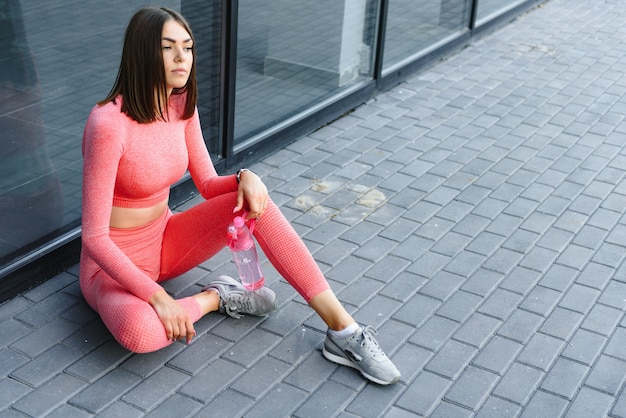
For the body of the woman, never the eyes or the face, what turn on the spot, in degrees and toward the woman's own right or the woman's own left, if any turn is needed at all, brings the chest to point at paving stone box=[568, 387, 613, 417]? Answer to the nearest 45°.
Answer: approximately 45° to the woman's own left

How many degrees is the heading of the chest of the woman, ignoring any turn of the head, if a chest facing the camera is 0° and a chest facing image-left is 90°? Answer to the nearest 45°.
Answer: approximately 315°

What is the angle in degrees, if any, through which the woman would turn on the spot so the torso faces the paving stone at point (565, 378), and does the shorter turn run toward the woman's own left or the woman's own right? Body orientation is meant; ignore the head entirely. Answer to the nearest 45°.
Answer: approximately 45° to the woman's own left

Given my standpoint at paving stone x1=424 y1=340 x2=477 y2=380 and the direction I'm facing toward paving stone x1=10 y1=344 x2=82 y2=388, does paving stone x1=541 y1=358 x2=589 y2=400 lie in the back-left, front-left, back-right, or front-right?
back-left

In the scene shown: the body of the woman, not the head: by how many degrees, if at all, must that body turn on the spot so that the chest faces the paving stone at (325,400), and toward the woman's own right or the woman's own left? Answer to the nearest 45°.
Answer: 0° — they already face it
